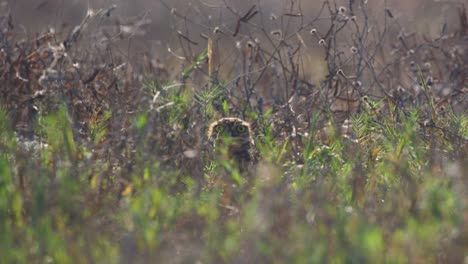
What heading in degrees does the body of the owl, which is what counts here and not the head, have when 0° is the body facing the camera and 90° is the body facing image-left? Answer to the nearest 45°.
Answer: approximately 0°
